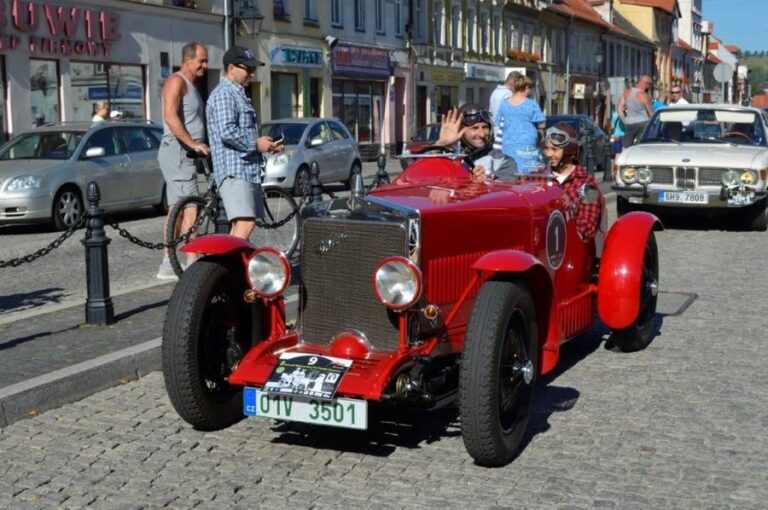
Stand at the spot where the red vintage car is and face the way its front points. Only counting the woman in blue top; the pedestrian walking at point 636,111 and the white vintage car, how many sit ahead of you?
0

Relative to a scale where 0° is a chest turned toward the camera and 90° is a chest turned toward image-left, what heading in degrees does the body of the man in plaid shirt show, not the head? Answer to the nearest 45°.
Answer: approximately 270°

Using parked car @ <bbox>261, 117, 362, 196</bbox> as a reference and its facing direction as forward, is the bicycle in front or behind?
in front

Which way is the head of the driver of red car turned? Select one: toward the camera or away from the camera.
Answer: toward the camera

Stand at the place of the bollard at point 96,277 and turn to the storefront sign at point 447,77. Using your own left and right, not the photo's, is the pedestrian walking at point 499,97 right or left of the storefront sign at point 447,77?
right

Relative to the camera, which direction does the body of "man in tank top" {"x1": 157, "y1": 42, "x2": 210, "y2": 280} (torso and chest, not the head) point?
to the viewer's right

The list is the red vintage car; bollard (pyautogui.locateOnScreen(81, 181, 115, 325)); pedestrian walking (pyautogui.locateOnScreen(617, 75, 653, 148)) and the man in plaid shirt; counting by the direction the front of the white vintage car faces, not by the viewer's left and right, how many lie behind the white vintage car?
1

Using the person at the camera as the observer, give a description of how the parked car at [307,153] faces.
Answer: facing the viewer and to the left of the viewer

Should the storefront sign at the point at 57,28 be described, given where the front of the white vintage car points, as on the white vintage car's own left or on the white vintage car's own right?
on the white vintage car's own right

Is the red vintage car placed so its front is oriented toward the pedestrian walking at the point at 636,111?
no

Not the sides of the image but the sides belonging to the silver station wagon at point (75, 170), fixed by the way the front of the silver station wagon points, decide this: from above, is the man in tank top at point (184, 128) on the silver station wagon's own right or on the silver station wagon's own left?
on the silver station wagon's own left

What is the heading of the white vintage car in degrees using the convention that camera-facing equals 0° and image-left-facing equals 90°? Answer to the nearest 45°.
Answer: approximately 0°

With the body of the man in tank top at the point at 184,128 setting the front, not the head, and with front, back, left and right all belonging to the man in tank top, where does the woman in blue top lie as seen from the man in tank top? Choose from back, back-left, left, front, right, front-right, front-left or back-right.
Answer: front

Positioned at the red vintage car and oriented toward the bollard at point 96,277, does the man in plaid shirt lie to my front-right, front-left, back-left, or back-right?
front-right

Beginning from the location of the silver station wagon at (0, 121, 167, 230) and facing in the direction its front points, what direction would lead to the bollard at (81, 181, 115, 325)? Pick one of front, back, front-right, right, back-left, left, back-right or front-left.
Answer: front-left

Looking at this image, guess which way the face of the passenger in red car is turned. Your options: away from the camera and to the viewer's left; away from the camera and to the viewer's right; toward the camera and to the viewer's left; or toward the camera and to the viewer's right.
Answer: toward the camera and to the viewer's left

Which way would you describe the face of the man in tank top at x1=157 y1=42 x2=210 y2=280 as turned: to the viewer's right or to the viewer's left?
to the viewer's right

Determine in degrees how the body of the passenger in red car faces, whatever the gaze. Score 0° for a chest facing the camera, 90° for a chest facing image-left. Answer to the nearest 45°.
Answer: approximately 45°
